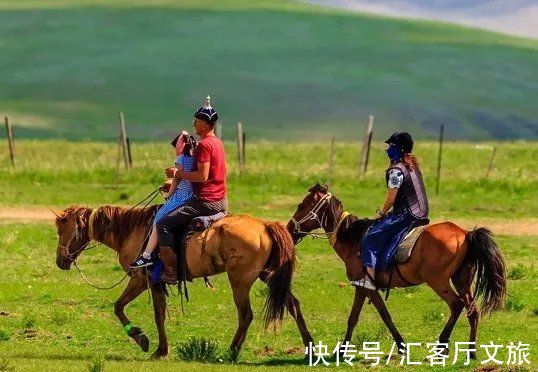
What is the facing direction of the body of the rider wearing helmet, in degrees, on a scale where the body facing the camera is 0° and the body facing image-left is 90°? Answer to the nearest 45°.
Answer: approximately 90°

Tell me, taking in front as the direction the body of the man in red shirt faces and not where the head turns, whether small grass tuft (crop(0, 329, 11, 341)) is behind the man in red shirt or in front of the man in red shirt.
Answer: in front

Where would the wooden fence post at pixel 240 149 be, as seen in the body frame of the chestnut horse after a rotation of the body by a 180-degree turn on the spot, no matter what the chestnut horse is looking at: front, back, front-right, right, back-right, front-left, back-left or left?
left

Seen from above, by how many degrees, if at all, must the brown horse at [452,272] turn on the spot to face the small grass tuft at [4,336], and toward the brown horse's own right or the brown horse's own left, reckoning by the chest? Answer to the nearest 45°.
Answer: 0° — it already faces it

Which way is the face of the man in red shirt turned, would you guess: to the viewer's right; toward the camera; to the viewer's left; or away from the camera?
to the viewer's left

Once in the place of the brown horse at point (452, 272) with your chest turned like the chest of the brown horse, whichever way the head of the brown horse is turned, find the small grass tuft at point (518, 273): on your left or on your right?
on your right

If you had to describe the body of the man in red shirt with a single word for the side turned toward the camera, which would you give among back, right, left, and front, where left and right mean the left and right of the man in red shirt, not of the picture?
left

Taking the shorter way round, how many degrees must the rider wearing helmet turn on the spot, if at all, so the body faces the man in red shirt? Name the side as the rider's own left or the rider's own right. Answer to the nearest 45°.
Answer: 0° — they already face them

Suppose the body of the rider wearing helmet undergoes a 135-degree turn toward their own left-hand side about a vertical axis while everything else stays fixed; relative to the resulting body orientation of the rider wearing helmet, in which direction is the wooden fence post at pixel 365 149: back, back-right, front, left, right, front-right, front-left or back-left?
back-left

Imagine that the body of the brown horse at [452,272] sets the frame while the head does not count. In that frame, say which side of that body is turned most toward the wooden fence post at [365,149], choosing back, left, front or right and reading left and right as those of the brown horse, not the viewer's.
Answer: right

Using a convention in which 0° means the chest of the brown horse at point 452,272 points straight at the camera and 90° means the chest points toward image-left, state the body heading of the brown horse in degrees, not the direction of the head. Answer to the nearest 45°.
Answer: approximately 90°

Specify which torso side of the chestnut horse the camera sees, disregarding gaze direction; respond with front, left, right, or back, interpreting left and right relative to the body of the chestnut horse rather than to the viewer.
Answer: left
